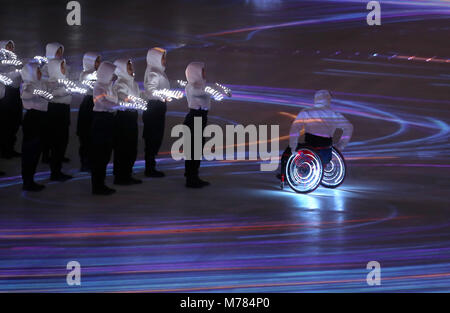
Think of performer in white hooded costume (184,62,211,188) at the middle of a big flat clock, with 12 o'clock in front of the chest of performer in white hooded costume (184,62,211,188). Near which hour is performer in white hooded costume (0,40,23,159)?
performer in white hooded costume (0,40,23,159) is roughly at 7 o'clock from performer in white hooded costume (184,62,211,188).

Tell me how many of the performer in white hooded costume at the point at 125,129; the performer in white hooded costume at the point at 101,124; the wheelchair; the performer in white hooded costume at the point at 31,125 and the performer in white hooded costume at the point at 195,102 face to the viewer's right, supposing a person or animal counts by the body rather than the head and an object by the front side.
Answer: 4

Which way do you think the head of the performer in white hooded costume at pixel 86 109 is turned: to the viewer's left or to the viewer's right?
to the viewer's right

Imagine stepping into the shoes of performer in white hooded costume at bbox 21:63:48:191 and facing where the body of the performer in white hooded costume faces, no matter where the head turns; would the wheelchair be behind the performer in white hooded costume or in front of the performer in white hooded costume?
in front

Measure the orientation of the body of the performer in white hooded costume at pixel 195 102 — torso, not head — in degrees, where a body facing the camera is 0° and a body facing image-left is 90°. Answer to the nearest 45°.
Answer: approximately 270°

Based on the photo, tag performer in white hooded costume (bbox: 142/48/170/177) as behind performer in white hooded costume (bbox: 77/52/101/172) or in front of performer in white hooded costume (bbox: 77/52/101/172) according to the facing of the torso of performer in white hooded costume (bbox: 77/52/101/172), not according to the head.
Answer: in front

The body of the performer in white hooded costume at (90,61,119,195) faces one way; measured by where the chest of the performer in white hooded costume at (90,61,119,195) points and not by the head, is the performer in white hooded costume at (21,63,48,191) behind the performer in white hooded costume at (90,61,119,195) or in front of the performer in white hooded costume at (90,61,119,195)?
behind

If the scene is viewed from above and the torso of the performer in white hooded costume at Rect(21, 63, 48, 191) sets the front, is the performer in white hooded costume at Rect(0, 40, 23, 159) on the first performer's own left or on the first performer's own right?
on the first performer's own left

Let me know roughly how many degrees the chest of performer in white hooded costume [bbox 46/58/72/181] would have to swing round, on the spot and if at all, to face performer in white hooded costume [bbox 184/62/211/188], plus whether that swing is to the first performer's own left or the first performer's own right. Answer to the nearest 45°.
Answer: approximately 45° to the first performer's own right

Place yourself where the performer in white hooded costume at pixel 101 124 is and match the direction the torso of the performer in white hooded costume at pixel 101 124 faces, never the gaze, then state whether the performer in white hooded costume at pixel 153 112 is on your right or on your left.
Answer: on your left

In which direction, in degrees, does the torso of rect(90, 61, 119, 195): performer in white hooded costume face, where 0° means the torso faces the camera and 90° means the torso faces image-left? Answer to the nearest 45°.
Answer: approximately 270°

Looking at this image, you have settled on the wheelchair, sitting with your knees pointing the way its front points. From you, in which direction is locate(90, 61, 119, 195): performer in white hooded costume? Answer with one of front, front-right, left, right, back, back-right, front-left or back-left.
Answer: front-left
